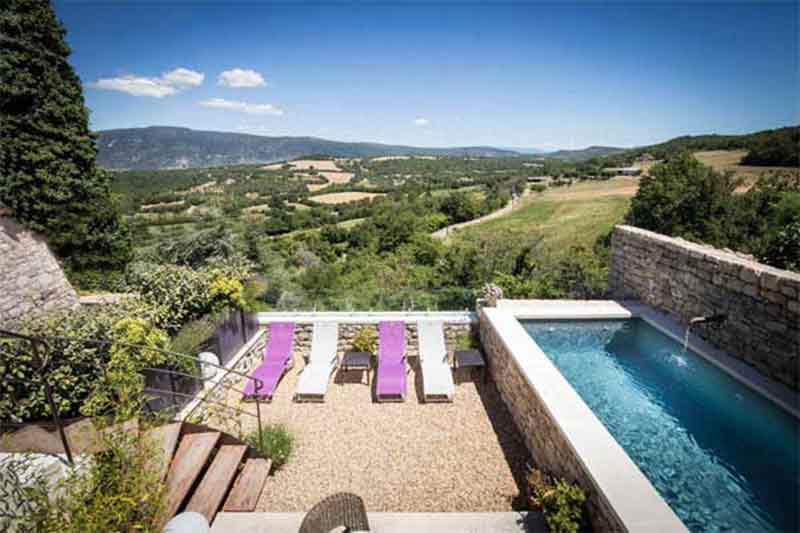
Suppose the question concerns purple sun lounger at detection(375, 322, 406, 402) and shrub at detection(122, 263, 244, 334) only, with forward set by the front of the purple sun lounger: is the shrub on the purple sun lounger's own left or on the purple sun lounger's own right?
on the purple sun lounger's own right

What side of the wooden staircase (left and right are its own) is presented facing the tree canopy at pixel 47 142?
left

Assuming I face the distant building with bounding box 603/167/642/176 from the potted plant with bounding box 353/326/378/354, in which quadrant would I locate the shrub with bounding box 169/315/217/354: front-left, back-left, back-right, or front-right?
back-left

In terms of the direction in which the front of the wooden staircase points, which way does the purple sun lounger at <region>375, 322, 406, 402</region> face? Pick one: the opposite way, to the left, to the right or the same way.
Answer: to the right

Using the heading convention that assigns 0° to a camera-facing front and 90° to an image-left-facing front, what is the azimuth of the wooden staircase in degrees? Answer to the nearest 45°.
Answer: approximately 270°

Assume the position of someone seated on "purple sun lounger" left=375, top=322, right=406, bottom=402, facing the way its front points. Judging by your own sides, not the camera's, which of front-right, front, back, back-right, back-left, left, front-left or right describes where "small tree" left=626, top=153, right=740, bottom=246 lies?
back-left

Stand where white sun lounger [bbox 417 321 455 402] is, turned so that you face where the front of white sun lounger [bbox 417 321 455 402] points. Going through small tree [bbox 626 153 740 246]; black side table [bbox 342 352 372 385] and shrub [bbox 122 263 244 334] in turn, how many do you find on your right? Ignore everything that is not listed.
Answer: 2
